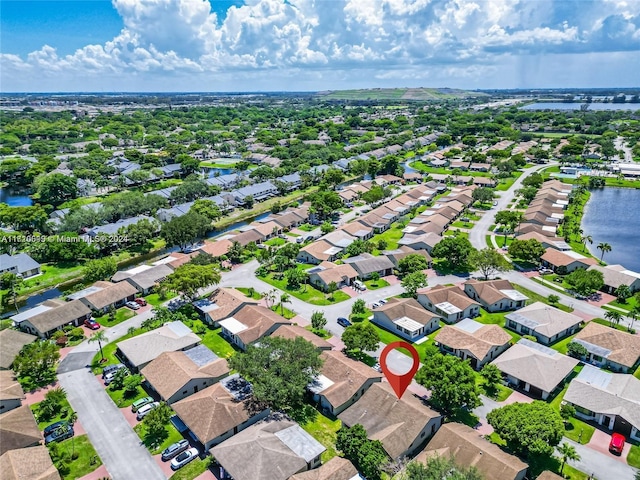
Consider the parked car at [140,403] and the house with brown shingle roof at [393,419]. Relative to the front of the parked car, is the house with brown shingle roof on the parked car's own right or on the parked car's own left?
on the parked car's own right

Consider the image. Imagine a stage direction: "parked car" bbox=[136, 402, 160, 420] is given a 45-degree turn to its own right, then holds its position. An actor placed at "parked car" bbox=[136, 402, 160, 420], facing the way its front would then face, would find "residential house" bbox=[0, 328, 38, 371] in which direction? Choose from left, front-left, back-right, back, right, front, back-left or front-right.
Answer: back-left

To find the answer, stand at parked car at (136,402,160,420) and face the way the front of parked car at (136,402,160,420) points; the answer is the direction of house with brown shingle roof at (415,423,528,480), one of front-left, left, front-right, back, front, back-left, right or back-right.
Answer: right

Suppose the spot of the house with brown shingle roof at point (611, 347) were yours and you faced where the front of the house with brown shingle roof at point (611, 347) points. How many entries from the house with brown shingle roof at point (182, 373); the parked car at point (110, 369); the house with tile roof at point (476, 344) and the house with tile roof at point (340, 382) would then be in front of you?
0

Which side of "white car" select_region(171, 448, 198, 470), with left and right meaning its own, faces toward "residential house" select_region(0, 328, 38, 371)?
left

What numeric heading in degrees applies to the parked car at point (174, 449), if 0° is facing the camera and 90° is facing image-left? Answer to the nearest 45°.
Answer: approximately 225°

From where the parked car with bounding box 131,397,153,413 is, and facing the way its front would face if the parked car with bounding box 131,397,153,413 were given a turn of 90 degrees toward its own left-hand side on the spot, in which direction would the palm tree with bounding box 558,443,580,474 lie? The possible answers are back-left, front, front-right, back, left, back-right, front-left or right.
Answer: back

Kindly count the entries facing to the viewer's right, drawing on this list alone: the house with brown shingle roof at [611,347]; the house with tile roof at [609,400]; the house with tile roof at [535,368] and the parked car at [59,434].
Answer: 0

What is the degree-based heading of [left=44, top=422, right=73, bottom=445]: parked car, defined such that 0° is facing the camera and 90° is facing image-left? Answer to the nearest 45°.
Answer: approximately 45°

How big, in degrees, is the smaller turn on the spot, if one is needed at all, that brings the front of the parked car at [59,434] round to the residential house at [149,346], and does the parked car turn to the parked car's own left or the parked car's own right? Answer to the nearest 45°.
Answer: approximately 180°

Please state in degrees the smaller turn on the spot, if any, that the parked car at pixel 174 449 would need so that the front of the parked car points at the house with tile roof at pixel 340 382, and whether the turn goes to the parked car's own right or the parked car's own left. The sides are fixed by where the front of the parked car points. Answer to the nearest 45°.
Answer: approximately 45° to the parked car's own right

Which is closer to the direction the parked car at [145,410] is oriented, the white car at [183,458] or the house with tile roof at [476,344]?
the house with tile roof
